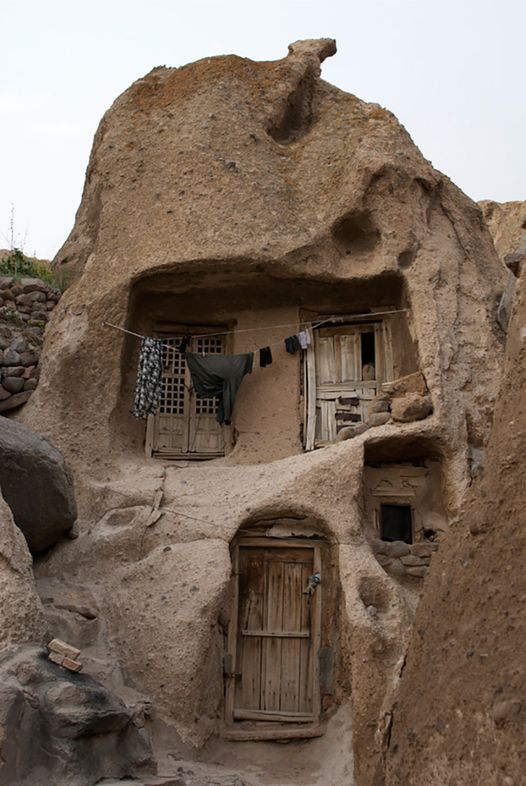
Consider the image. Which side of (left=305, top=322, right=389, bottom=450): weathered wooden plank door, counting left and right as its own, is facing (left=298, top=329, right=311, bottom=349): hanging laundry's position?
right

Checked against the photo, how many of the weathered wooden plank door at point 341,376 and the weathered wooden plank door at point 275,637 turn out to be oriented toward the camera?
2

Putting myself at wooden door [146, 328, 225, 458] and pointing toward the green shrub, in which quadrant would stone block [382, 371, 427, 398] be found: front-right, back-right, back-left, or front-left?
back-right

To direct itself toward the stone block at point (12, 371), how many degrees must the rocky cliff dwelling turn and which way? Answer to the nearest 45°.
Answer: approximately 90° to its right

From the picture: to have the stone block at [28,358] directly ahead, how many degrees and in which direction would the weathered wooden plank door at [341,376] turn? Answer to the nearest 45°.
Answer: approximately 90° to its right

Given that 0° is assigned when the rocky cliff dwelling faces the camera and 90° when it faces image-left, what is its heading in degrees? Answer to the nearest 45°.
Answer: approximately 0°

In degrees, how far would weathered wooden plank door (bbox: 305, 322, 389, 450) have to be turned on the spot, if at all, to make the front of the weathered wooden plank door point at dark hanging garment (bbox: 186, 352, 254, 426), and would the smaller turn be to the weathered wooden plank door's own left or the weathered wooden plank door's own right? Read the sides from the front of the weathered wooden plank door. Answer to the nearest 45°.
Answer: approximately 90° to the weathered wooden plank door's own right
